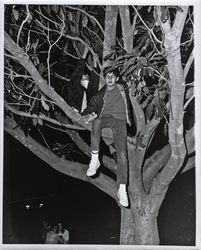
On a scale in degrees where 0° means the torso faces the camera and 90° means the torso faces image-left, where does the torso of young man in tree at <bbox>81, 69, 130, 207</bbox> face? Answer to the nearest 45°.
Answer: approximately 0°
